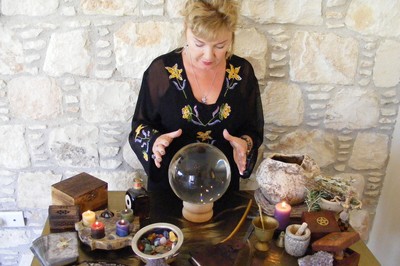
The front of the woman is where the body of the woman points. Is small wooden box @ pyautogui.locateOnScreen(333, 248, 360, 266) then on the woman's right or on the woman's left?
on the woman's left

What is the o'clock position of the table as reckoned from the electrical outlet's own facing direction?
The table is roughly at 11 o'clock from the electrical outlet.
